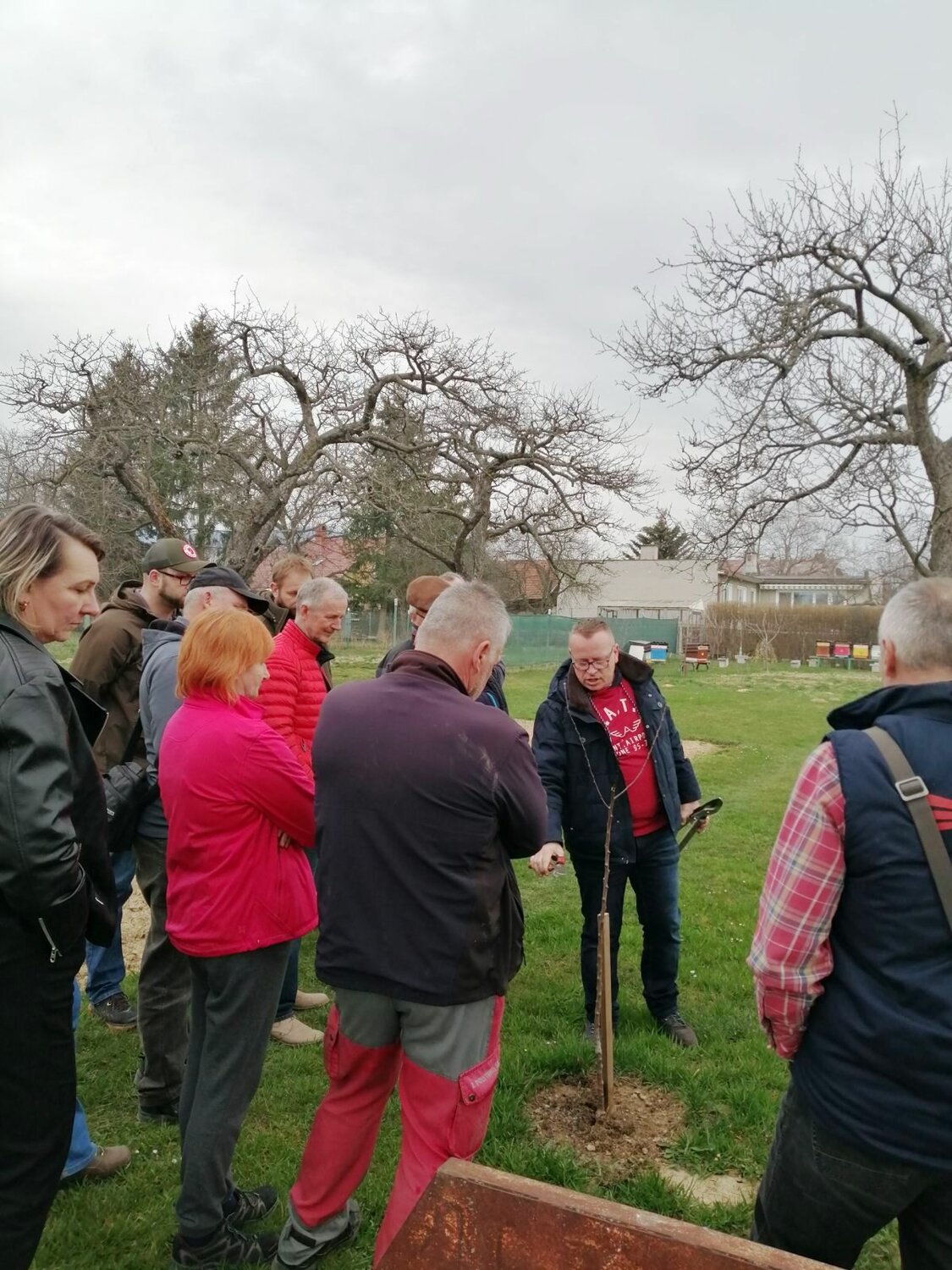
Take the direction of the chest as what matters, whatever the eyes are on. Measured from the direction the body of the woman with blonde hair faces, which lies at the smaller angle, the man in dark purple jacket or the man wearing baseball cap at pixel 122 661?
the man in dark purple jacket

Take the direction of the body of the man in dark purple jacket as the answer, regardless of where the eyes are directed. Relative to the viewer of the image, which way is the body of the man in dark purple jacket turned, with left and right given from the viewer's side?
facing away from the viewer and to the right of the viewer

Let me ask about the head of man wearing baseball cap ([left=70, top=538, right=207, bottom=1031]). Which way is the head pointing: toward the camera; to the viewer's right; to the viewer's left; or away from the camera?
to the viewer's right

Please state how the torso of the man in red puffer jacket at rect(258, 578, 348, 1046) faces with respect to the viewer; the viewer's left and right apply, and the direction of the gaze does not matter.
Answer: facing to the right of the viewer

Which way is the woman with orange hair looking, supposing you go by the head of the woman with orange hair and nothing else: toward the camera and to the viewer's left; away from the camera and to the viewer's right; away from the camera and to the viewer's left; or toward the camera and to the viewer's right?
away from the camera and to the viewer's right

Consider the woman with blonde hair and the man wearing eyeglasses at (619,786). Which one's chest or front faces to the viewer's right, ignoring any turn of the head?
the woman with blonde hair

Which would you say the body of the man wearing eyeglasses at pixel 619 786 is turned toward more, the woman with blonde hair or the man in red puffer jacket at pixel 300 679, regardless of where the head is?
the woman with blonde hair

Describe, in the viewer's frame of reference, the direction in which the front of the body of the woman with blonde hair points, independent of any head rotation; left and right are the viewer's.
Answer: facing to the right of the viewer

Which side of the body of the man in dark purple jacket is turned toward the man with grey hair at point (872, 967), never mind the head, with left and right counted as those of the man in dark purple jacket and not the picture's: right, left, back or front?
right

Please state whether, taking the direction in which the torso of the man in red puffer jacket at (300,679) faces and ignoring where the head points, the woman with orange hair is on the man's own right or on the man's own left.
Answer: on the man's own right

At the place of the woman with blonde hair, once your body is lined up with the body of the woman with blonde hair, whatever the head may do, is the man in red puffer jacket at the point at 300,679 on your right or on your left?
on your left
